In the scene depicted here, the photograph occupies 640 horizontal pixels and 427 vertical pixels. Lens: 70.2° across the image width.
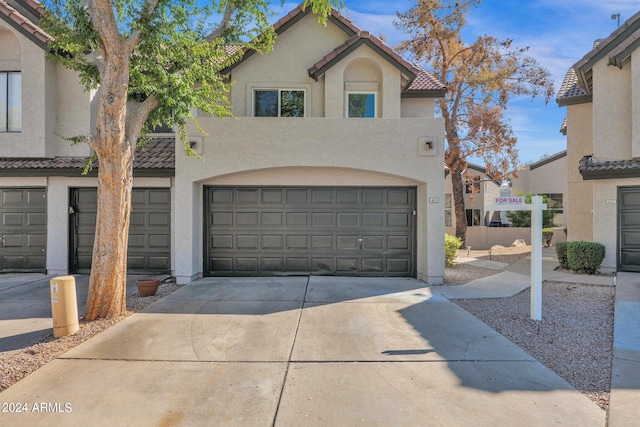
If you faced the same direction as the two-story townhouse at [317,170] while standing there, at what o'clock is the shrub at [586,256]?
The shrub is roughly at 9 o'clock from the two-story townhouse.

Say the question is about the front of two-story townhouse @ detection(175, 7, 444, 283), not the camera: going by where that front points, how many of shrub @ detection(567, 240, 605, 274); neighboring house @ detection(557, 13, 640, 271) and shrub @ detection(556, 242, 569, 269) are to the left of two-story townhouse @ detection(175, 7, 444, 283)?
3

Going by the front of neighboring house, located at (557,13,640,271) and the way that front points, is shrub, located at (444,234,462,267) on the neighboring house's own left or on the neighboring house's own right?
on the neighboring house's own right

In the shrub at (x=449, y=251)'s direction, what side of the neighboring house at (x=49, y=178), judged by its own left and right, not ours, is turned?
left

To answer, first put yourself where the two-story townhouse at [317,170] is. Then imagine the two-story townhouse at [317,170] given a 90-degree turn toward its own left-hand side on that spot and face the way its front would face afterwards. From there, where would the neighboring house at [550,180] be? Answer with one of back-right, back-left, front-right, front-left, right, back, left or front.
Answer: front-left

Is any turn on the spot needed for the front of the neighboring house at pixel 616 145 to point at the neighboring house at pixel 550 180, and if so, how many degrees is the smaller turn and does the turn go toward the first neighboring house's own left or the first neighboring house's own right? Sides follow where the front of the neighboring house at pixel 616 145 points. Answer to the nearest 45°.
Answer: approximately 180°

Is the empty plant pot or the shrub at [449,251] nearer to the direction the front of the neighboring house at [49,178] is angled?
the empty plant pot

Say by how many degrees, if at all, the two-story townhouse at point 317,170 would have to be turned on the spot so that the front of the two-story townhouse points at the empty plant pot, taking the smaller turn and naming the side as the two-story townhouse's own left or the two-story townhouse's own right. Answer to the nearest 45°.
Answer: approximately 45° to the two-story townhouse's own right

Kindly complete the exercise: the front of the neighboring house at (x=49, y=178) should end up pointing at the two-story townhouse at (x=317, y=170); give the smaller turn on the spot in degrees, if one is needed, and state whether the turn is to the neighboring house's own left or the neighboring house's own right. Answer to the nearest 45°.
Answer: approximately 45° to the neighboring house's own left
